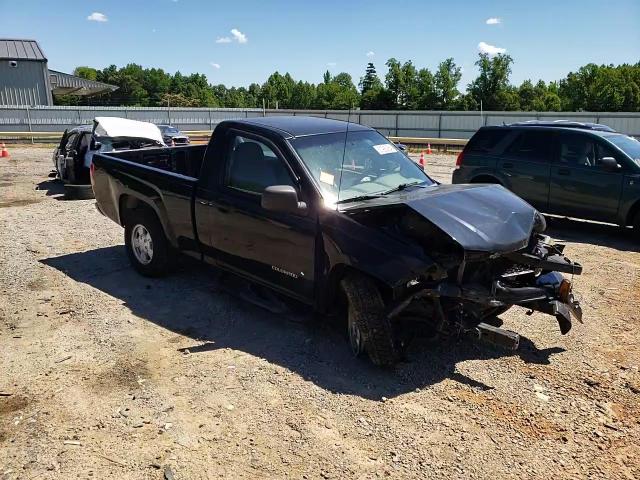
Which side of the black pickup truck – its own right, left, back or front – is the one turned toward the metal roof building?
back

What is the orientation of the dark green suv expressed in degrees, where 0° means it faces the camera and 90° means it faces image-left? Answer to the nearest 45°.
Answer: approximately 315°

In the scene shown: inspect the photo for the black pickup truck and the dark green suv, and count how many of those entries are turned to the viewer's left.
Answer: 0

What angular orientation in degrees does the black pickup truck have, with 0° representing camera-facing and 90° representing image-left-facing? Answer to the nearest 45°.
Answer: approximately 315°

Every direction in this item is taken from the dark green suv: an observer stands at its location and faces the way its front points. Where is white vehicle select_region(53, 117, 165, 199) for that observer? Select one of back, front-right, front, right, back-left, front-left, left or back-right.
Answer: back-right

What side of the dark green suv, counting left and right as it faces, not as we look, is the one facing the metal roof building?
back

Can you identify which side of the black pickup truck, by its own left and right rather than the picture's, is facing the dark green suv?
left
